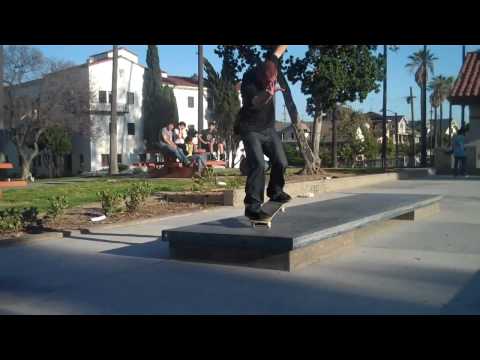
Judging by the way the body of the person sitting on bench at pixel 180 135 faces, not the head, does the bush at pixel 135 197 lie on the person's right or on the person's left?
on the person's right

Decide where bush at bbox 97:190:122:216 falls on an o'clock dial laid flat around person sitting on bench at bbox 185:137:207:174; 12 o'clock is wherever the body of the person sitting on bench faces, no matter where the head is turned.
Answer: The bush is roughly at 2 o'clock from the person sitting on bench.

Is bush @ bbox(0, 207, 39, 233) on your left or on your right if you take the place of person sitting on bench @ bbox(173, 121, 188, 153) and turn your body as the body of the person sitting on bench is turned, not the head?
on your right

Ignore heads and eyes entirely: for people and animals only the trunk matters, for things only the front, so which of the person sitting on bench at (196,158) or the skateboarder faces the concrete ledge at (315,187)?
the person sitting on bench

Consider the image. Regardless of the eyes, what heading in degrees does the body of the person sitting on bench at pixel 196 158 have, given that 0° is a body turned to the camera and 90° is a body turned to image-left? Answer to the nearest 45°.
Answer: approximately 315°

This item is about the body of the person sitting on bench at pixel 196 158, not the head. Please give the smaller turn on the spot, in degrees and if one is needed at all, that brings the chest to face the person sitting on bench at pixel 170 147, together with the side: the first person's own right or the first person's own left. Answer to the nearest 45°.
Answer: approximately 135° to the first person's own right

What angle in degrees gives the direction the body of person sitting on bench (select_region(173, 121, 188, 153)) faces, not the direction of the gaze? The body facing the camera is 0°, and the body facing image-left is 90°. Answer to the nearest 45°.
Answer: approximately 315°

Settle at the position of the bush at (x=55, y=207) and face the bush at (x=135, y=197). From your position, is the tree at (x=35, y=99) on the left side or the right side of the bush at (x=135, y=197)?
left

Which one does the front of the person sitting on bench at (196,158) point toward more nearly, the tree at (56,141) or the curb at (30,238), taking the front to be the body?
the curb
